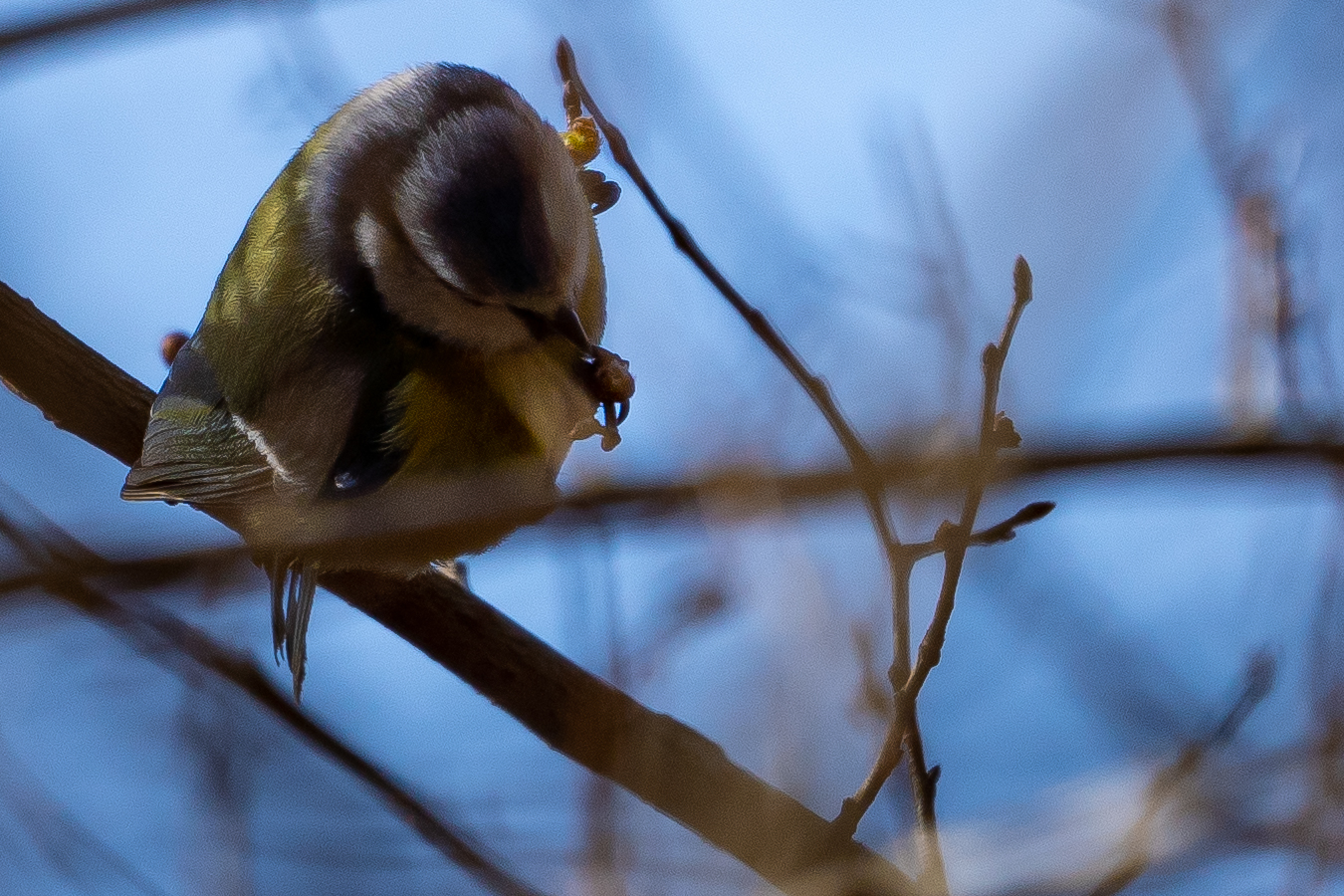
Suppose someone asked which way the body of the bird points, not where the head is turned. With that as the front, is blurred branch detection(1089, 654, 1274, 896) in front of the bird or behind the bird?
in front

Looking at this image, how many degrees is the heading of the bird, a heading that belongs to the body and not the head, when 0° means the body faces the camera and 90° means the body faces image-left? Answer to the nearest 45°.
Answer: approximately 315°

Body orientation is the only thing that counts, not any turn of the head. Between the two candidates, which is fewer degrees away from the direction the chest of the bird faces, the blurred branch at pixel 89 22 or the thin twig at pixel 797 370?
the thin twig
